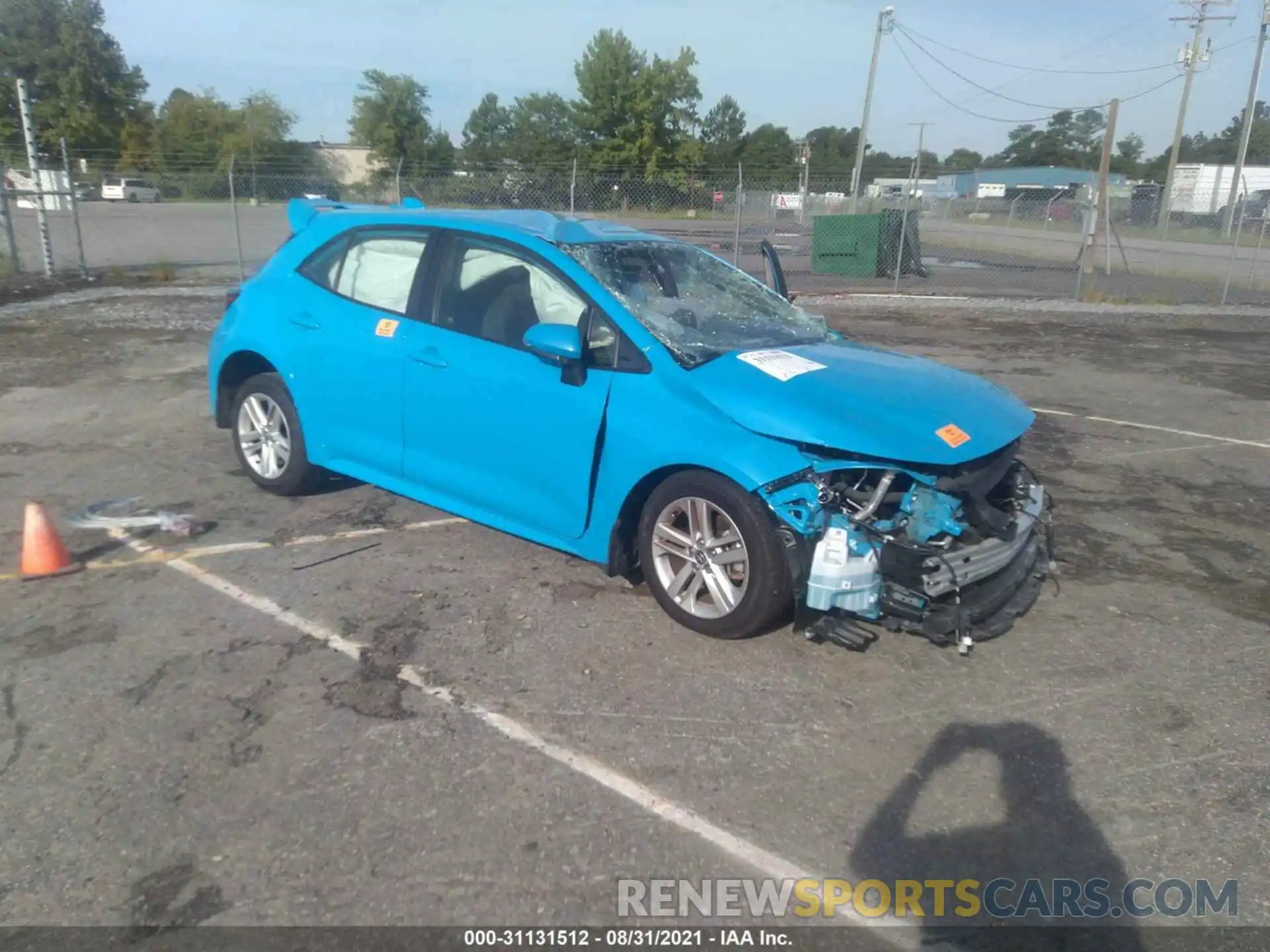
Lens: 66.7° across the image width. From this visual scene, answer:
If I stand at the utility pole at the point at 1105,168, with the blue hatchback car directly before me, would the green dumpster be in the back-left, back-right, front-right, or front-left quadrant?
front-right

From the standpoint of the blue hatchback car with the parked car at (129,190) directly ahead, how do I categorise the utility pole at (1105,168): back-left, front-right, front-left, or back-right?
front-right

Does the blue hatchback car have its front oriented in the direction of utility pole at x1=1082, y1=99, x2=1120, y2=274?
no

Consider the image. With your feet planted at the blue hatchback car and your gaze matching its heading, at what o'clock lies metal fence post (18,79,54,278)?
The metal fence post is roughly at 6 o'clock from the blue hatchback car.

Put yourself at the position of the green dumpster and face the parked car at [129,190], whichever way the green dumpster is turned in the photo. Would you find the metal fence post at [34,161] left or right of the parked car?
left

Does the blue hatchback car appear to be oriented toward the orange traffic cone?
no

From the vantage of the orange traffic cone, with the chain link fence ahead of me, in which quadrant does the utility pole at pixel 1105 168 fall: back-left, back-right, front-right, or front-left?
front-right

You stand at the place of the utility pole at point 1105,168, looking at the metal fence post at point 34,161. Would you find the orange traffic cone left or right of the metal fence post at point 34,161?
left

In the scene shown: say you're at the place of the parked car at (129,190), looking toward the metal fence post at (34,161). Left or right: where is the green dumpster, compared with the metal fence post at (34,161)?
left

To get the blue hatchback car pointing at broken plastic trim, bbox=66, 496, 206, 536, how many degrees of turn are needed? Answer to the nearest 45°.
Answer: approximately 135° to its right

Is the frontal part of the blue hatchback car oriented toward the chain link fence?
no

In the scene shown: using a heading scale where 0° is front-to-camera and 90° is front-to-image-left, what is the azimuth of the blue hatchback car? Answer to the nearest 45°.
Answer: approximately 315°
